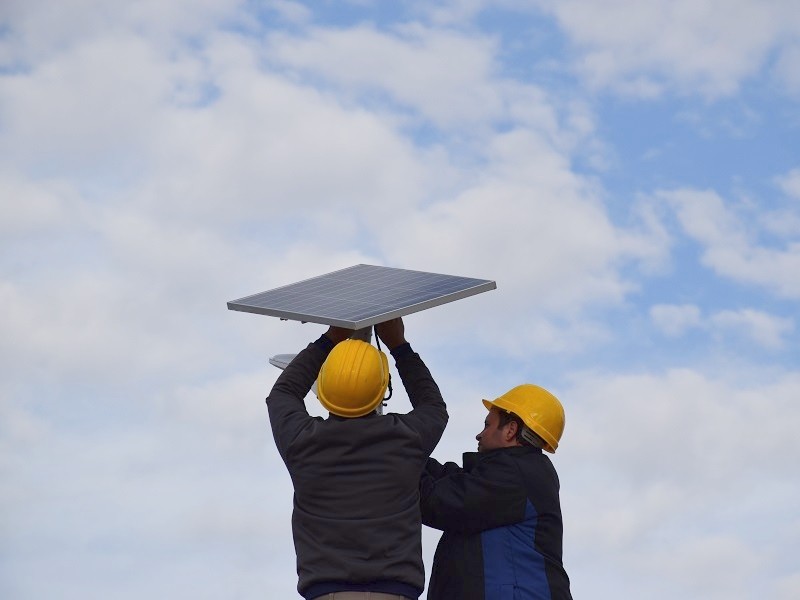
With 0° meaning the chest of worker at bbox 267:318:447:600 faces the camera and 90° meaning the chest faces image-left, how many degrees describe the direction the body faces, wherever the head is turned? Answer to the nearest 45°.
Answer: approximately 180°

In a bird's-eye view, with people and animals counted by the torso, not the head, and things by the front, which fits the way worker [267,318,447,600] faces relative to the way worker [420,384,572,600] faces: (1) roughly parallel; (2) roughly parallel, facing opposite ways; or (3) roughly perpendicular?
roughly perpendicular

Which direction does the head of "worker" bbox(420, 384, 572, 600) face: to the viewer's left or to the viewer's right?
to the viewer's left

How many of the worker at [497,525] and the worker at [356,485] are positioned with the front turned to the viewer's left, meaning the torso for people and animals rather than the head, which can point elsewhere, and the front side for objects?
1

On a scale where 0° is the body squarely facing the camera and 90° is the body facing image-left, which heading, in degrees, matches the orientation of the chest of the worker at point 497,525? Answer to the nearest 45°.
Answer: approximately 90°

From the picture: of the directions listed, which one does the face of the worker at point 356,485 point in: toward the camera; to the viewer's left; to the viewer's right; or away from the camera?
away from the camera

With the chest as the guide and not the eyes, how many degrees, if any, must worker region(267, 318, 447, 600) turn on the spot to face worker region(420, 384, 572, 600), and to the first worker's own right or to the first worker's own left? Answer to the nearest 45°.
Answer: approximately 45° to the first worker's own right
